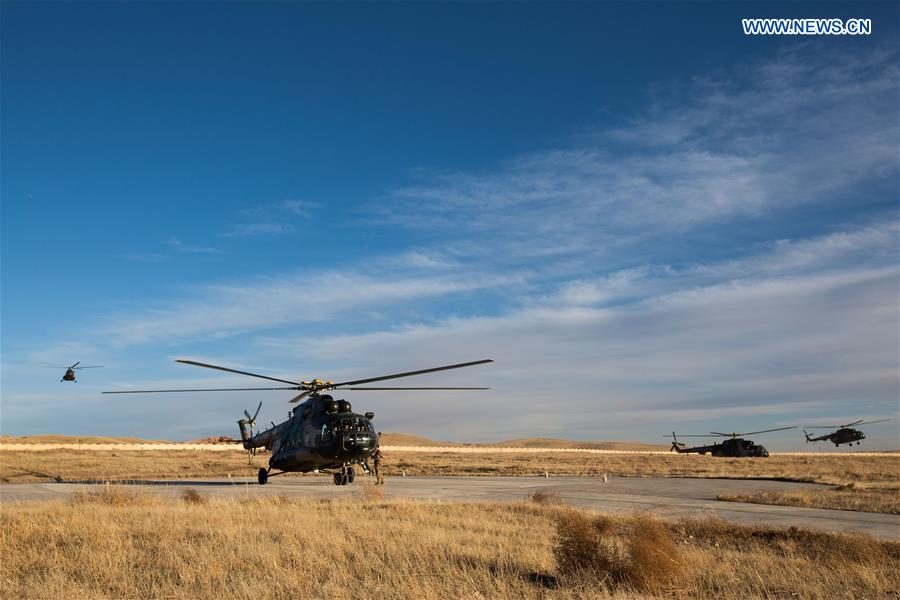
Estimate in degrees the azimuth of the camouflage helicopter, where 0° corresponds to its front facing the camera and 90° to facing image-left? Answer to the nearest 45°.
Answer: approximately 315°
